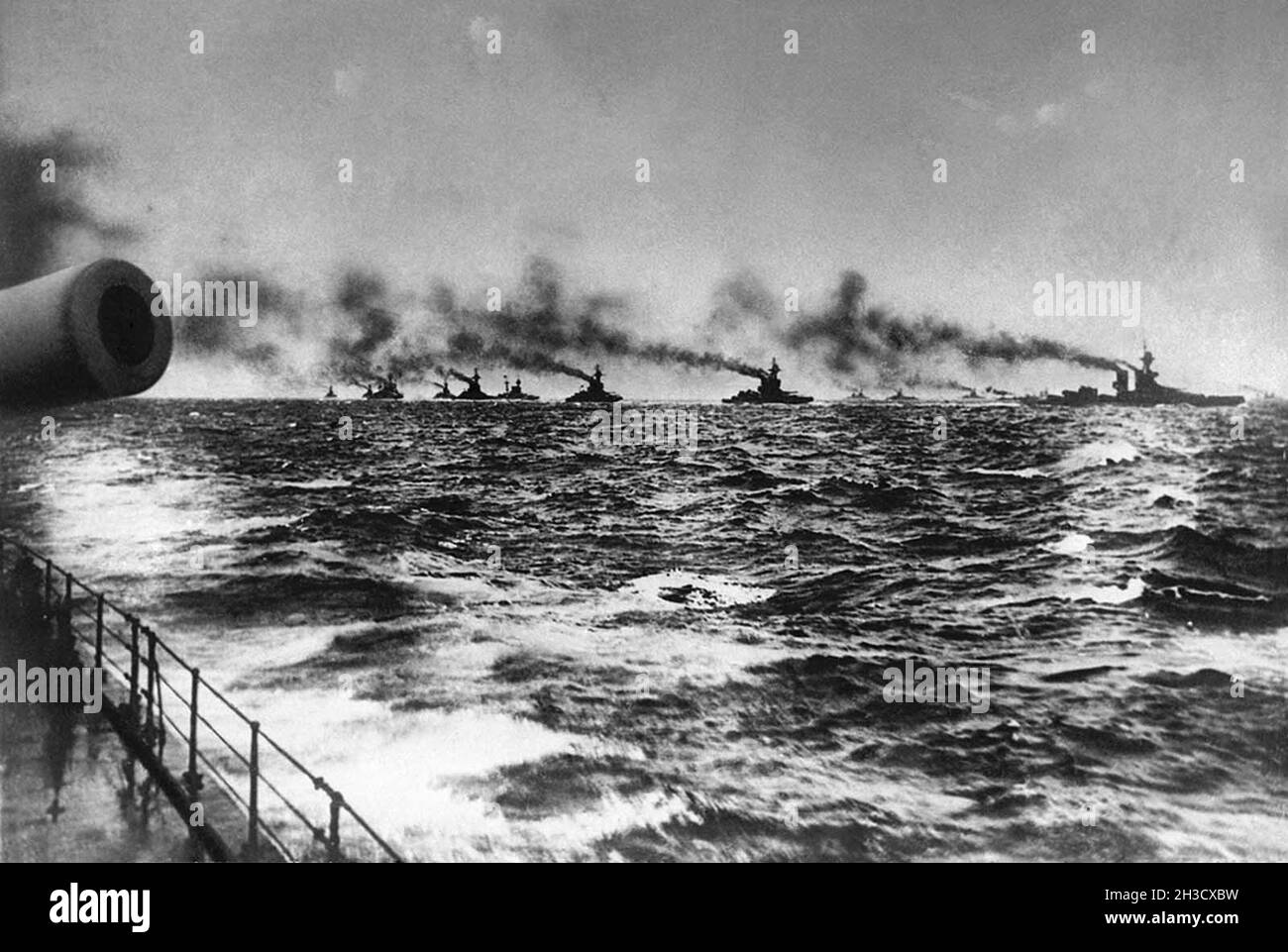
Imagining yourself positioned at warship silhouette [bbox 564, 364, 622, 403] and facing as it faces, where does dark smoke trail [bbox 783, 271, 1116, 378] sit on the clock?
The dark smoke trail is roughly at 12 o'clock from the warship silhouette.

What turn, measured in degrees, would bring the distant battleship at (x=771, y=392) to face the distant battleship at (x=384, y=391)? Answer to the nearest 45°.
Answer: approximately 180°

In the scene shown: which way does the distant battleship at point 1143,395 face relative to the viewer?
to the viewer's right

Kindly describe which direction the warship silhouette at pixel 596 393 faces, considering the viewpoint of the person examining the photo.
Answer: facing to the right of the viewer

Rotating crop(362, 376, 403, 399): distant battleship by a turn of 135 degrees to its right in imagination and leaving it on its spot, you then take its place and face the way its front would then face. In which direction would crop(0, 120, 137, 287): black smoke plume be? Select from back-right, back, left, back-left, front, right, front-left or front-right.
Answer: front

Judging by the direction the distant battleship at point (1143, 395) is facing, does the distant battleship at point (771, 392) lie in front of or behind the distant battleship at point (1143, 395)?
behind

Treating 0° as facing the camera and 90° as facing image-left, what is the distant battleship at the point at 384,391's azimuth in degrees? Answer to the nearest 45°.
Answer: approximately 315°

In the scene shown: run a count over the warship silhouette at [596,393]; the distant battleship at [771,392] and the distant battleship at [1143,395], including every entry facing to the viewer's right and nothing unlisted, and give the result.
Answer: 3

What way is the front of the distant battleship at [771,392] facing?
to the viewer's right
